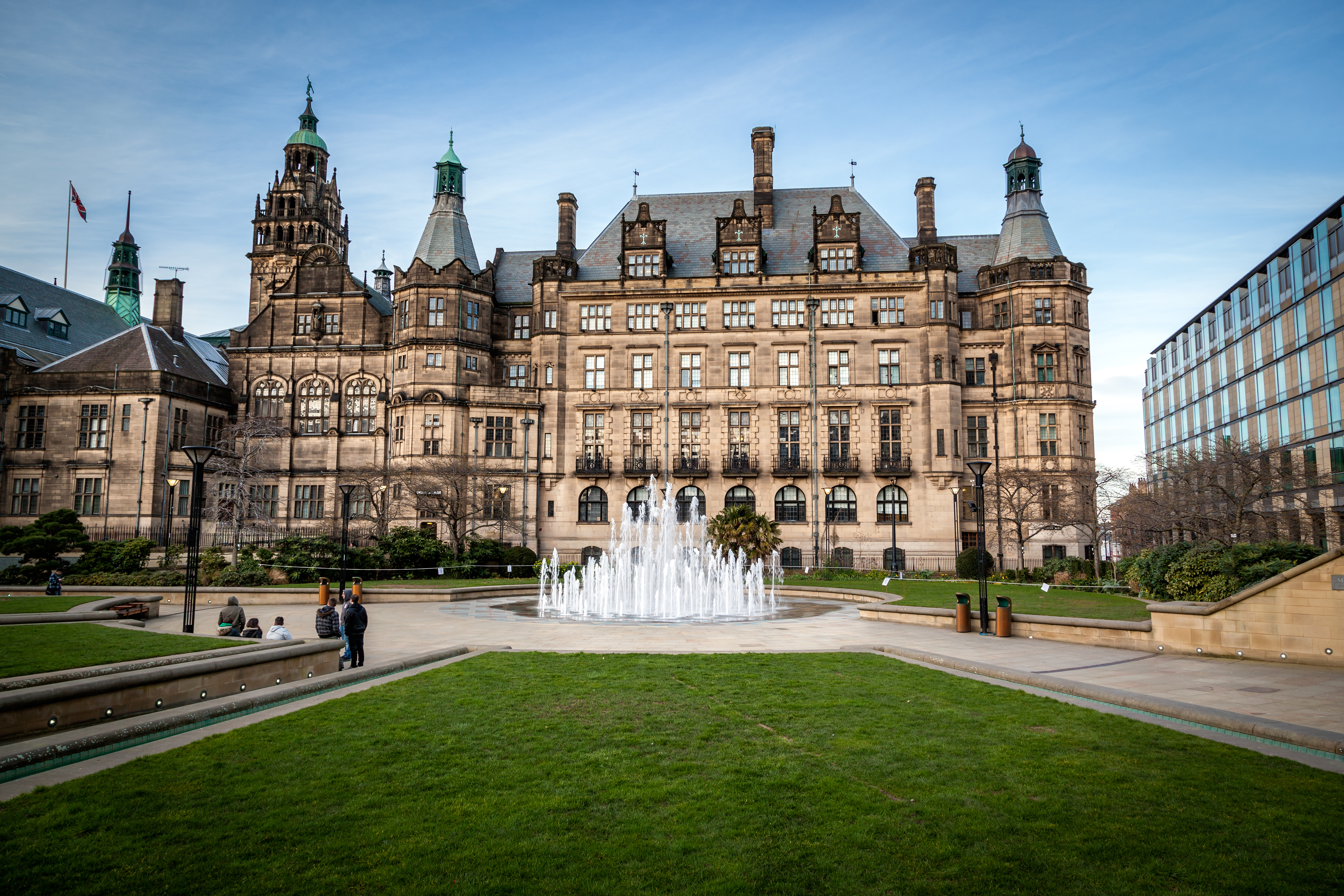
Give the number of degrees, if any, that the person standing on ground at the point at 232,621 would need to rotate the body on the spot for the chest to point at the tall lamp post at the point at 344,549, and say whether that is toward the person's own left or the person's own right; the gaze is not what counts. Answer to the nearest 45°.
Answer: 0° — they already face it

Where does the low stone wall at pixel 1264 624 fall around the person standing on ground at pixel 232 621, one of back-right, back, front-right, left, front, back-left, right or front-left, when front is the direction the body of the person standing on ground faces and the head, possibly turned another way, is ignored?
back-right

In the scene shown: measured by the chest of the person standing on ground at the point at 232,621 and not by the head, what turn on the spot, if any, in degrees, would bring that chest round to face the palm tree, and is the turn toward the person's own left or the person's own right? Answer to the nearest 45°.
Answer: approximately 45° to the person's own right

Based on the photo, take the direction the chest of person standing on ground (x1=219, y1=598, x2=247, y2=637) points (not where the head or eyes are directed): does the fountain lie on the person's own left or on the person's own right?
on the person's own right

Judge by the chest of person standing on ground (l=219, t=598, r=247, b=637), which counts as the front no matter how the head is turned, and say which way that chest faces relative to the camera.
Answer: away from the camera

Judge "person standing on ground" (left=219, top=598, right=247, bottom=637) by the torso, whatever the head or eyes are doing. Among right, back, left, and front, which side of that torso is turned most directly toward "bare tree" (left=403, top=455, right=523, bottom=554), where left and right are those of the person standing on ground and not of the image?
front

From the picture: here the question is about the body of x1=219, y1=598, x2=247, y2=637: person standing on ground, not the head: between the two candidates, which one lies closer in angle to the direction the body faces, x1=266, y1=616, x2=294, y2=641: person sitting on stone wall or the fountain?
the fountain

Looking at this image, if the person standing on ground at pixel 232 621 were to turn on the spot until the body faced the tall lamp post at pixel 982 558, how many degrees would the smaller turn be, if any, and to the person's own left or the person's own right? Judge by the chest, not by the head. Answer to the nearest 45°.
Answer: approximately 90° to the person's own right

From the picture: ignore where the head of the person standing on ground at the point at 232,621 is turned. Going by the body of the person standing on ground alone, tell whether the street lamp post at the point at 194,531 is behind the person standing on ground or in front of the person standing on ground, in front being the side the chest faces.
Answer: in front

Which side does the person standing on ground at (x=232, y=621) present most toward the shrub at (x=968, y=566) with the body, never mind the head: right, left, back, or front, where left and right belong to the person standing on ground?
right

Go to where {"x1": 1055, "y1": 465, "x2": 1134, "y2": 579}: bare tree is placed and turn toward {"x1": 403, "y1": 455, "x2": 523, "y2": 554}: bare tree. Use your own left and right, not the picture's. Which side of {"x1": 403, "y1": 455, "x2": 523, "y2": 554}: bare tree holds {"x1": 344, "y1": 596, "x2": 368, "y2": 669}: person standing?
left

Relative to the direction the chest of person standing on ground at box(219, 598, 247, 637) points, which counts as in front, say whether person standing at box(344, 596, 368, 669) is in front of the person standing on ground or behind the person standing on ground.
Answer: behind

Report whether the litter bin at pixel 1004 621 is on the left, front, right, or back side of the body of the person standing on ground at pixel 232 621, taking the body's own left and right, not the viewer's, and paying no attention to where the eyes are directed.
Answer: right

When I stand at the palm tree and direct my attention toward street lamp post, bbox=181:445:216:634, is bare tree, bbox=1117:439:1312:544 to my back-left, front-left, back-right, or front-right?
back-left
